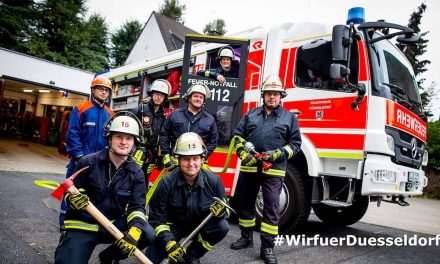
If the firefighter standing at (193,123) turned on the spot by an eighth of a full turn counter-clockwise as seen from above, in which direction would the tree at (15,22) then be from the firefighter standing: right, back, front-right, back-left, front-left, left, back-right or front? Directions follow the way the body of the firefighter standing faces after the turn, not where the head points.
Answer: back

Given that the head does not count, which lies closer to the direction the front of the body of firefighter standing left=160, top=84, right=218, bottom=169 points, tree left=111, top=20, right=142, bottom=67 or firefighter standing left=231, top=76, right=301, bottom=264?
the firefighter standing

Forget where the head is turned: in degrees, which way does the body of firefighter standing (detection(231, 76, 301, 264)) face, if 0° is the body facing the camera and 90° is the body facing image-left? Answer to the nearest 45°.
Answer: approximately 0°

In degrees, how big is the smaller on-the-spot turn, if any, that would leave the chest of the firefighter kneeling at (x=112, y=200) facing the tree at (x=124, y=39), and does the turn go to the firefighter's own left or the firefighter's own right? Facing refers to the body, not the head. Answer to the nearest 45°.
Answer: approximately 180°

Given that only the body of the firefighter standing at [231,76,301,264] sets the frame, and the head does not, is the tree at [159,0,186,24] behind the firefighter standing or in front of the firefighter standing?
behind

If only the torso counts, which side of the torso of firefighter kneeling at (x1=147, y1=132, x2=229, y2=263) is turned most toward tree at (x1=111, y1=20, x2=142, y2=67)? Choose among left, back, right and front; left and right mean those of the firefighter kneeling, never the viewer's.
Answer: back

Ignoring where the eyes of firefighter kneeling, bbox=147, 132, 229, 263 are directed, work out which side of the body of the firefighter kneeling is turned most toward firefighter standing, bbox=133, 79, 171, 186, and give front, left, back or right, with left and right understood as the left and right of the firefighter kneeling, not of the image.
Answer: back

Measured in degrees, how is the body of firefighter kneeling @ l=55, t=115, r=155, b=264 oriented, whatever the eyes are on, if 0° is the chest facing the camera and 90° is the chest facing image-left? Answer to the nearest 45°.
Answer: approximately 0°
